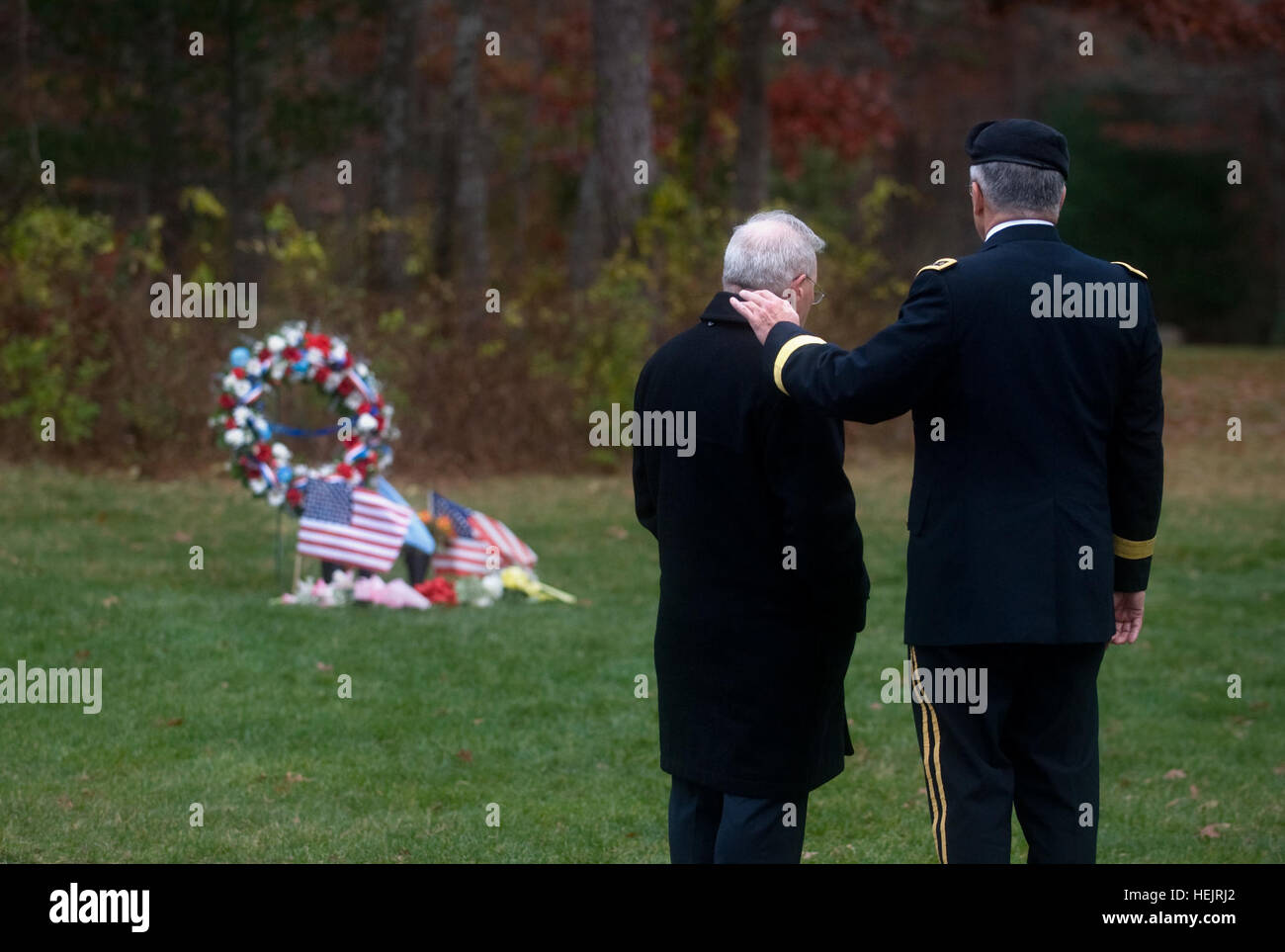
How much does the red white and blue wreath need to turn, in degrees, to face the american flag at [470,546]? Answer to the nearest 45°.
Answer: approximately 90° to its left

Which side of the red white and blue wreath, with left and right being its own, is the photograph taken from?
front

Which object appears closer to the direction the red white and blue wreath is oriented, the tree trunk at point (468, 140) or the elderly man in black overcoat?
the elderly man in black overcoat

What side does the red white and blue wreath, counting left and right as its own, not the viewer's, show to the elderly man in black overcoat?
front

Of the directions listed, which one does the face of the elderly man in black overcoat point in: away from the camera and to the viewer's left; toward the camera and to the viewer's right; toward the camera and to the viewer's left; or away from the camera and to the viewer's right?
away from the camera and to the viewer's right

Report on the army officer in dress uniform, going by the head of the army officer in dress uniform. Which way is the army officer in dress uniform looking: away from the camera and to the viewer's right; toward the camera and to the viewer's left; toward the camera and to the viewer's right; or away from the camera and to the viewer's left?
away from the camera and to the viewer's left

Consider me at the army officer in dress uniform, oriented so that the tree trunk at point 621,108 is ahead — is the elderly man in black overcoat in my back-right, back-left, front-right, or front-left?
front-left

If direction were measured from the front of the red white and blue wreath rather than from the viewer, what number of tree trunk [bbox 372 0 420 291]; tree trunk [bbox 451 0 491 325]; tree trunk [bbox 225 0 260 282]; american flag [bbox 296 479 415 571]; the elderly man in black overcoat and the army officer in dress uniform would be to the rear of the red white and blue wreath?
3

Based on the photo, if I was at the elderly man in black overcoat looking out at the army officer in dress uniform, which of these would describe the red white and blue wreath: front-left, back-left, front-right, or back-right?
back-left

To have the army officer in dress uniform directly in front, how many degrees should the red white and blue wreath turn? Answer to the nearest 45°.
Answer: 0° — it already faces them

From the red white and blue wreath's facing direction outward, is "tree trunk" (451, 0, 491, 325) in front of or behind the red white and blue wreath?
behind

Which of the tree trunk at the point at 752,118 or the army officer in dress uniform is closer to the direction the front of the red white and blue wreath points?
the army officer in dress uniform

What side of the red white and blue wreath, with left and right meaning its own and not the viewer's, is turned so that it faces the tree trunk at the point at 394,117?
back

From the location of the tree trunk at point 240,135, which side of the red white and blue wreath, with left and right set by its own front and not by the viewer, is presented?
back
